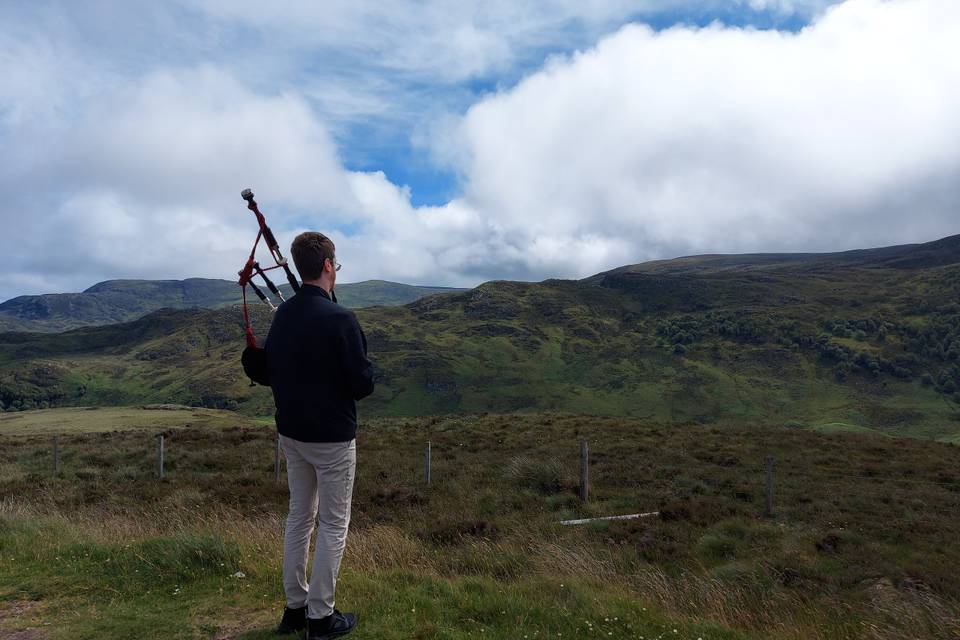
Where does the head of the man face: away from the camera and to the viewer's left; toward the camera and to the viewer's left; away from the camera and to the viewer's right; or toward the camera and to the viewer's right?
away from the camera and to the viewer's right

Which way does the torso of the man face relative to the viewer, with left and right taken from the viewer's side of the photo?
facing away from the viewer and to the right of the viewer

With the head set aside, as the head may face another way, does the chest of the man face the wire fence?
yes
